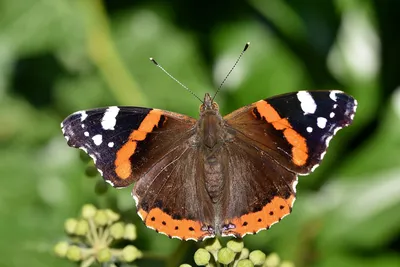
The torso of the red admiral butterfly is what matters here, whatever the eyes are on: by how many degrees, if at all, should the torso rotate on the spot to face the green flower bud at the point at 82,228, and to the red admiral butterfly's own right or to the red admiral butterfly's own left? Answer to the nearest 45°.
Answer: approximately 90° to the red admiral butterfly's own left

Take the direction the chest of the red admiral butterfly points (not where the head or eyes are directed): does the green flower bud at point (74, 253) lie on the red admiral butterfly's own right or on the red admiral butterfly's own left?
on the red admiral butterfly's own left

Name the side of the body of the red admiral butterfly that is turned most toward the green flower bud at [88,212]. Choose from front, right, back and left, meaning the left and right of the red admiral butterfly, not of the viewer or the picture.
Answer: left

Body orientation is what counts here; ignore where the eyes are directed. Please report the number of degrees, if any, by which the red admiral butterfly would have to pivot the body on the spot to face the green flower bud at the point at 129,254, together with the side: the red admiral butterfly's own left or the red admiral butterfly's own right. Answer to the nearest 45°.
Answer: approximately 90° to the red admiral butterfly's own left

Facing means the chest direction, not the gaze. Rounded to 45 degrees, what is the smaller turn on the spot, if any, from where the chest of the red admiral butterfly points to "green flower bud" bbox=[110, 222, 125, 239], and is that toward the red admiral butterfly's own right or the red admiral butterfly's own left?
approximately 90° to the red admiral butterfly's own left

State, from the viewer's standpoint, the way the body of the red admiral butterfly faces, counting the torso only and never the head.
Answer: away from the camera
